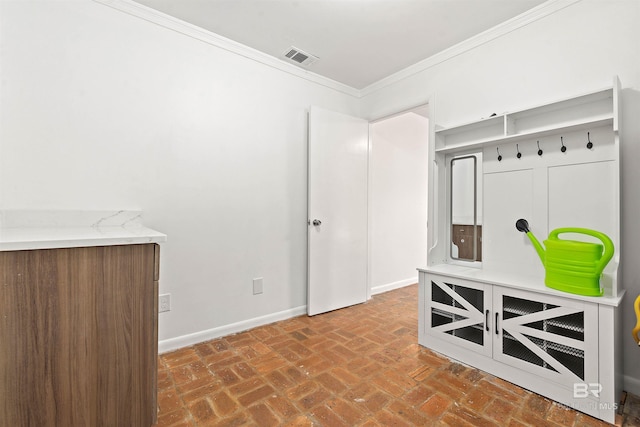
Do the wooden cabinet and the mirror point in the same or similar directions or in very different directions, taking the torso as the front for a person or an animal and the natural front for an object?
very different directions

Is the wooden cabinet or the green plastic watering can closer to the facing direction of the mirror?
the wooden cabinet

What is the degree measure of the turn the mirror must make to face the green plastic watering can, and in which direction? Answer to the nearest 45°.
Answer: approximately 90° to its left

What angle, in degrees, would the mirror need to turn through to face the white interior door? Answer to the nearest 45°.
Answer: approximately 45° to its right

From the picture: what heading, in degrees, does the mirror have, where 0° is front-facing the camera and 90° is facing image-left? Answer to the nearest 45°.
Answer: approximately 45°
